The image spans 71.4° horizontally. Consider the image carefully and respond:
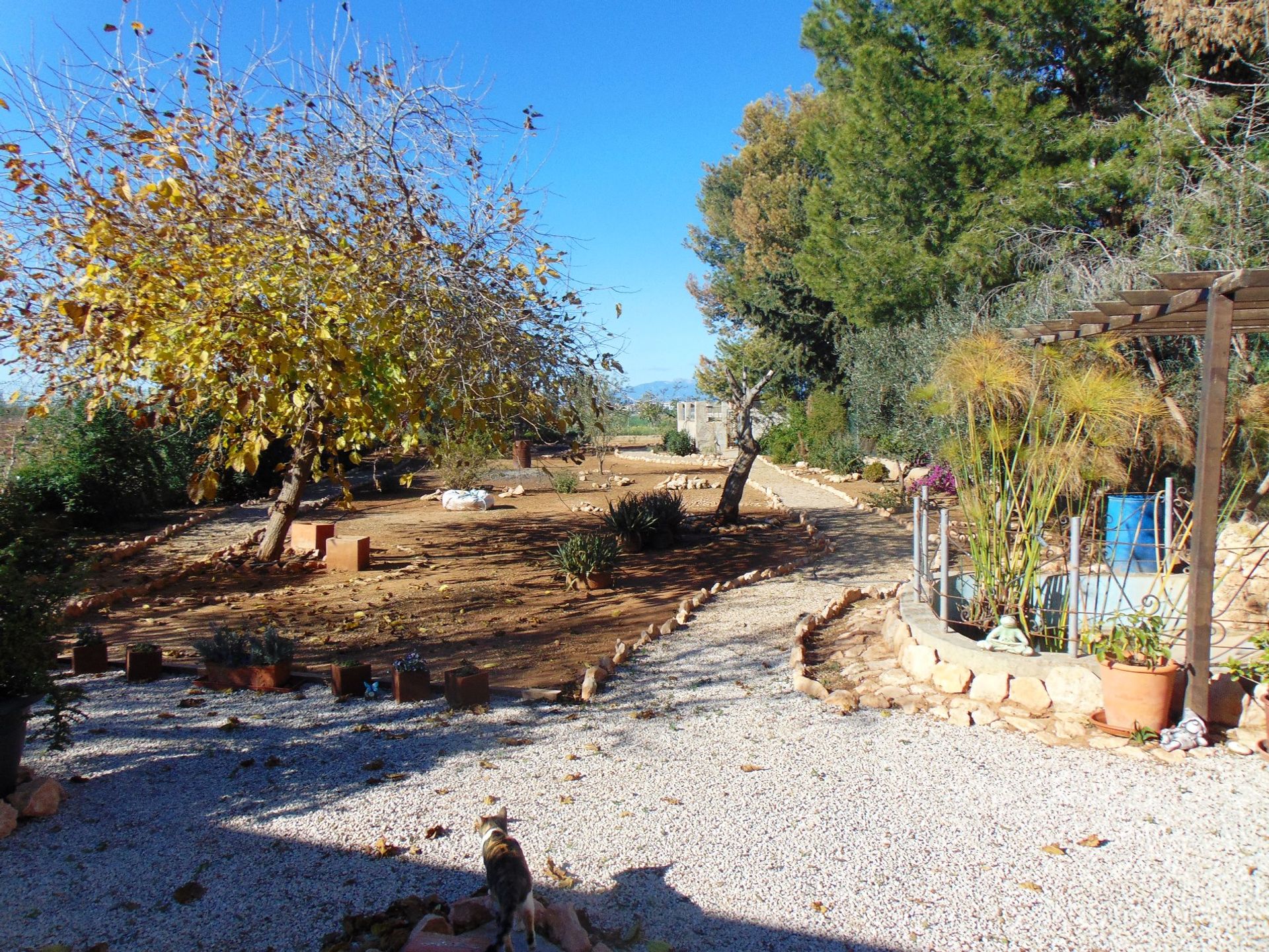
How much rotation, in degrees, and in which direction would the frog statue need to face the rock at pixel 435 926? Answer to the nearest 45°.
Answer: approximately 45° to its right

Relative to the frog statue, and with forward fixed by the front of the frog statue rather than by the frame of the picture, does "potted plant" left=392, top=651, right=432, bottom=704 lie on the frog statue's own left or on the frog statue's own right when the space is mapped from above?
on the frog statue's own right

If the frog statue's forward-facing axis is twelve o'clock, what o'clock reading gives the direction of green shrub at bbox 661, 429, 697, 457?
The green shrub is roughly at 5 o'clock from the frog statue.

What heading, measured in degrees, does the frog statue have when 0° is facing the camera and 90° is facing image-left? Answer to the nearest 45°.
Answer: approximately 0°

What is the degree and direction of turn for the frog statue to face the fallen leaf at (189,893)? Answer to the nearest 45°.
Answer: approximately 45° to its right

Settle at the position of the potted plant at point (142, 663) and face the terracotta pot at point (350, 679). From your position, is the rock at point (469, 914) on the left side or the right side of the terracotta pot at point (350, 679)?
right

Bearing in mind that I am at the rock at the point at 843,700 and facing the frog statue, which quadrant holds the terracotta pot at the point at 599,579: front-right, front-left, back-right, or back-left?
back-left

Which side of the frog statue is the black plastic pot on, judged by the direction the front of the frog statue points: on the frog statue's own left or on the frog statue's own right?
on the frog statue's own right

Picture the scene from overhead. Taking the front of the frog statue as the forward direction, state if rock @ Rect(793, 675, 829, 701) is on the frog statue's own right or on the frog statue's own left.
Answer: on the frog statue's own right

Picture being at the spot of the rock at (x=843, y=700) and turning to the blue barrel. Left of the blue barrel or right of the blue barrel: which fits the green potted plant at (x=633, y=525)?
left

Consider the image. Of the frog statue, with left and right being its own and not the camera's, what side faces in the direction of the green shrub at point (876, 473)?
back

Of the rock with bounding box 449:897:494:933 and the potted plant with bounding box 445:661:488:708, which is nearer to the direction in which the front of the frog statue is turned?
the rock
